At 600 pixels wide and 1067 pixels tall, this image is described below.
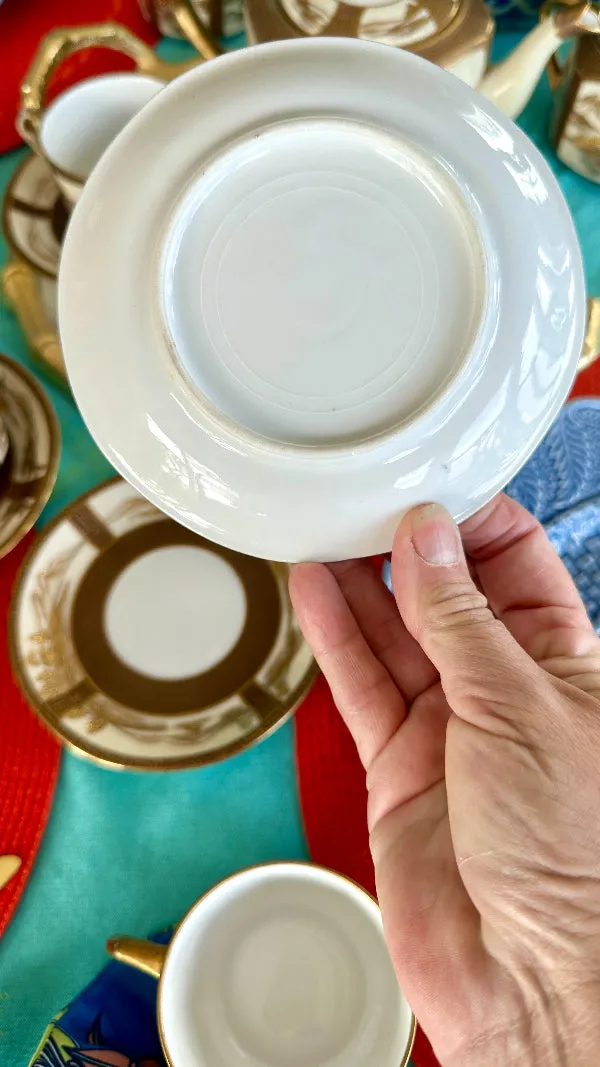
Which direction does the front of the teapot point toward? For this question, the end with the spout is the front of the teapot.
to the viewer's right
